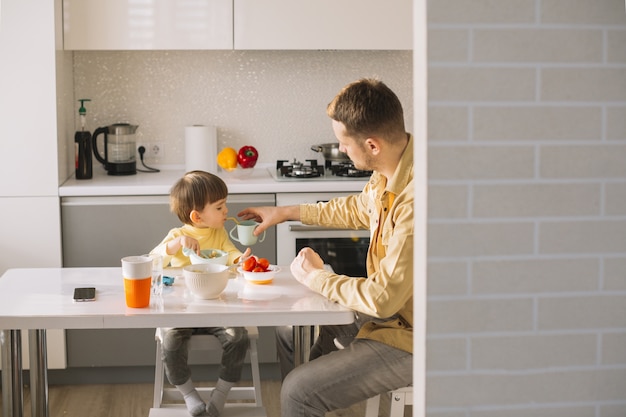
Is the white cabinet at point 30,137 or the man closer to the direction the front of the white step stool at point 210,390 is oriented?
the man

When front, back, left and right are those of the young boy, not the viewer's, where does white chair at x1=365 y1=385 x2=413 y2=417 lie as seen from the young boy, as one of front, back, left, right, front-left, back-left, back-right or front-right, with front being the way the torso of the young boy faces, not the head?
front-left

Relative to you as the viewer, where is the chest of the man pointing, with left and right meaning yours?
facing to the left of the viewer

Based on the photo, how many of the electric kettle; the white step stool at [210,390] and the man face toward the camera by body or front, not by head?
1

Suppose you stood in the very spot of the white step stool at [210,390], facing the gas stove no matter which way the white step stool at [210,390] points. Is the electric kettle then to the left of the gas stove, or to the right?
left

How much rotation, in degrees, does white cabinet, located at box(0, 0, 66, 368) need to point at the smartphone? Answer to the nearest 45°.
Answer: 0° — it already faces it

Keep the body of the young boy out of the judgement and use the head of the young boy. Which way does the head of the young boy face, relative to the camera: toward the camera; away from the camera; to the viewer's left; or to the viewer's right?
to the viewer's right

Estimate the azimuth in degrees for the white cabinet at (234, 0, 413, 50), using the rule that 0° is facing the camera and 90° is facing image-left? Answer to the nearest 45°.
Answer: approximately 0°

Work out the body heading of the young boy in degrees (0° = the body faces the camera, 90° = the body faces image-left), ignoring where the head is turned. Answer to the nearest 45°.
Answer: approximately 0°
